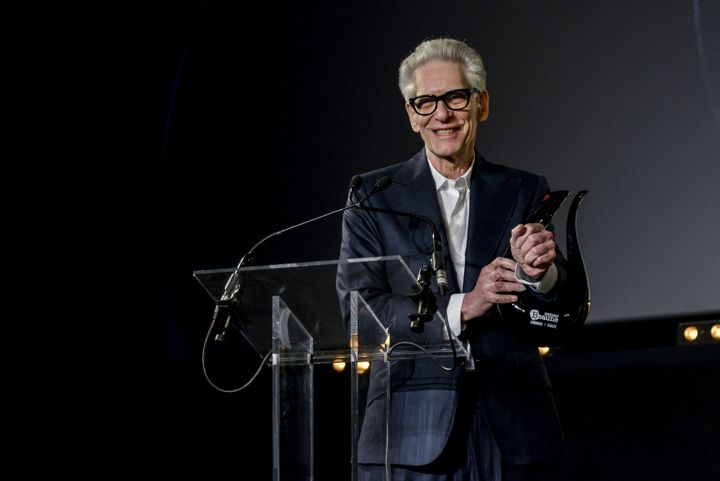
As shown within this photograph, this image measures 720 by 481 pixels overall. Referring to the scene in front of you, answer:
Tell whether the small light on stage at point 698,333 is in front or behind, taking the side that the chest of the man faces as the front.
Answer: behind

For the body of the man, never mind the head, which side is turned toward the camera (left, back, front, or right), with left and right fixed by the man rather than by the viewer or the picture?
front

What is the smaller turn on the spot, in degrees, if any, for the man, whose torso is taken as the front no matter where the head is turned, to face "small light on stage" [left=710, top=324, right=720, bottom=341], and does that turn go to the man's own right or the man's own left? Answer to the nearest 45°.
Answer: approximately 135° to the man's own left

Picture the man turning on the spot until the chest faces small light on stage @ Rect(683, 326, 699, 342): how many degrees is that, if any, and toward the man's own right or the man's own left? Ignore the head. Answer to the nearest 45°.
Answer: approximately 135° to the man's own left

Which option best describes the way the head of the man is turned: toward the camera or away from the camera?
toward the camera
